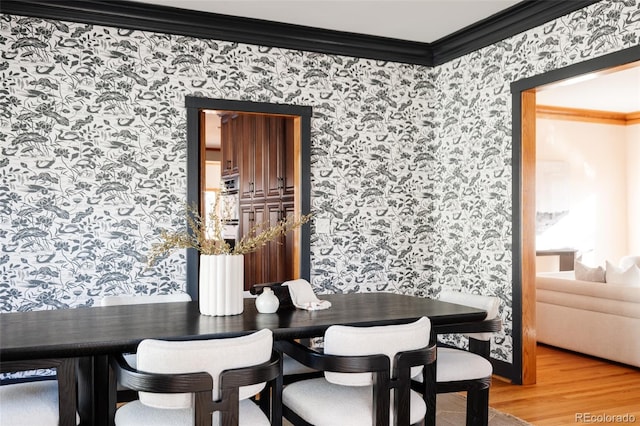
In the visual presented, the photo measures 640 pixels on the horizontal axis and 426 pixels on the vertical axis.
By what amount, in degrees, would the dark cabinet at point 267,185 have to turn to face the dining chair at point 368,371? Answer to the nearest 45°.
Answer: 0° — it already faces it

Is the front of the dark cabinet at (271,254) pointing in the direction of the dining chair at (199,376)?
yes

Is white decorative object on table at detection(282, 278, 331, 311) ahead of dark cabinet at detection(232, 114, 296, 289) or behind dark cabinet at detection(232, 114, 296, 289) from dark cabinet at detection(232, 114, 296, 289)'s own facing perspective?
ahead

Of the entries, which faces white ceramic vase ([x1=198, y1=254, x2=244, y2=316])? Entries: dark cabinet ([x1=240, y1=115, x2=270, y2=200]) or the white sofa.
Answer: the dark cabinet

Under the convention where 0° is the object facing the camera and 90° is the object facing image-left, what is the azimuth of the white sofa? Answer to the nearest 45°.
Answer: approximately 225°

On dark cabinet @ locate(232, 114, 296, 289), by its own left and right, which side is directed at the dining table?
front

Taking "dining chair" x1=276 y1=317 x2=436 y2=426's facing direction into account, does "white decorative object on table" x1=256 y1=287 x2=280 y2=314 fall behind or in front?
in front

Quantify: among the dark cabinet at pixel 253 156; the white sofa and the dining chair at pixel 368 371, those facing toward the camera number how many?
1
